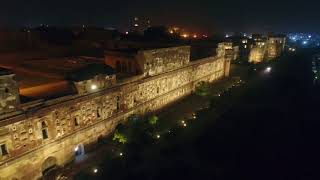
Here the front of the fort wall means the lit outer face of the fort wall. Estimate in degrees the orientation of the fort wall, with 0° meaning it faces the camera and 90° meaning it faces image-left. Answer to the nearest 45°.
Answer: approximately 315°
